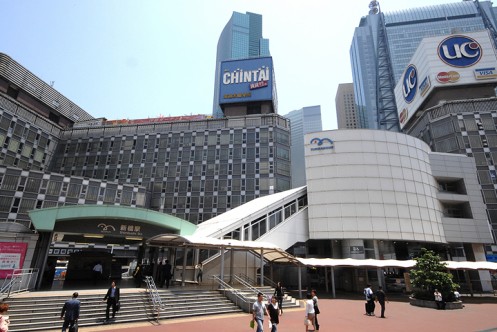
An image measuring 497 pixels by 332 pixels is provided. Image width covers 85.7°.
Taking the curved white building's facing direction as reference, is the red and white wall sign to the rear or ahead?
ahead

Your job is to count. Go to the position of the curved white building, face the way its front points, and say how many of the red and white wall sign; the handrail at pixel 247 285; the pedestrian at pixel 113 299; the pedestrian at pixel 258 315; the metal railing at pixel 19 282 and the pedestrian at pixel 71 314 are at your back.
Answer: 0

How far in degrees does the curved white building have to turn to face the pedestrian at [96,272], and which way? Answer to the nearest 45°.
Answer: approximately 45° to its right

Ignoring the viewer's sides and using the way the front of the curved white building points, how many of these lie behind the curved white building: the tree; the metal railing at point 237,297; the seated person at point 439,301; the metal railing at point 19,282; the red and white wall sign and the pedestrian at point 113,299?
0

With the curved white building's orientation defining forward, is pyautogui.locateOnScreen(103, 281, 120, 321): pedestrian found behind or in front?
in front

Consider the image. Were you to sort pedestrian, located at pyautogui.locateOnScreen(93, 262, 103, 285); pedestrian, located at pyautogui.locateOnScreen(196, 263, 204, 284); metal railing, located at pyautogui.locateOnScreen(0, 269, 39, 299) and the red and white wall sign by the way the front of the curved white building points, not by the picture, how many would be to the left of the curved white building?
0

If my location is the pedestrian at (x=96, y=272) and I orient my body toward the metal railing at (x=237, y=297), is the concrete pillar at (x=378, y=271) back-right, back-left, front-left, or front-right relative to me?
front-left

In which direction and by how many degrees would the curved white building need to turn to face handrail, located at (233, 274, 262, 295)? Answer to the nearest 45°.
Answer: approximately 45° to its right

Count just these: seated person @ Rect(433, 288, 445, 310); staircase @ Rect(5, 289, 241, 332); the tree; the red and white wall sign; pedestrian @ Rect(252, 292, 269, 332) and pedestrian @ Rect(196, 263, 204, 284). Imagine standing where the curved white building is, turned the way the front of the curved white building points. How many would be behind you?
0

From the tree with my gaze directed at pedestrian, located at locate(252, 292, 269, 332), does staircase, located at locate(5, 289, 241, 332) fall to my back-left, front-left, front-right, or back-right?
front-right

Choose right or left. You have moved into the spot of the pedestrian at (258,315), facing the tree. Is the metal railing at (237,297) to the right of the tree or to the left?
left

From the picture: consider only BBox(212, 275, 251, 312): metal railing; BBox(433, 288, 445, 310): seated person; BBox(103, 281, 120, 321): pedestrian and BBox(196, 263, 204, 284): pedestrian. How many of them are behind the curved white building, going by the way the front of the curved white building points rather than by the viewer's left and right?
0

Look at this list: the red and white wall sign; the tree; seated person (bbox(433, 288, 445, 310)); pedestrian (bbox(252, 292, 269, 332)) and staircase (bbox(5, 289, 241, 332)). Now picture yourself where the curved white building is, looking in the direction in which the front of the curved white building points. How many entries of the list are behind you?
0

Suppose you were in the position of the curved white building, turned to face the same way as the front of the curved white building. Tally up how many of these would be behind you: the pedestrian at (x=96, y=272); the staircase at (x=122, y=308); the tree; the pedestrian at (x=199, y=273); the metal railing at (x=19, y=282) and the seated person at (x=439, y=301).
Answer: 0

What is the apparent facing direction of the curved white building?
toward the camera

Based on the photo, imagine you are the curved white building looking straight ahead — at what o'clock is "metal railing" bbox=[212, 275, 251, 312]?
The metal railing is roughly at 1 o'clock from the curved white building.

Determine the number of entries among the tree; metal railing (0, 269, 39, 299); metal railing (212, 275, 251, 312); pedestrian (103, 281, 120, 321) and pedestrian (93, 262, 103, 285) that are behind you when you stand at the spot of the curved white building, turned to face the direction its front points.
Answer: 0

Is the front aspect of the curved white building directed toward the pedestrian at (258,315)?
yes

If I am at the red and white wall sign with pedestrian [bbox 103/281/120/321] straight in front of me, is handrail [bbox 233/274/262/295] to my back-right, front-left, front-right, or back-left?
front-left

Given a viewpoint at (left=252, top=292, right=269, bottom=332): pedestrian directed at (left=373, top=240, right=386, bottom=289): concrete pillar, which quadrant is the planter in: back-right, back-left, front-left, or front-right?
front-right

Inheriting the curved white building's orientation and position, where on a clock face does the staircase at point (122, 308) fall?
The staircase is roughly at 1 o'clock from the curved white building.
